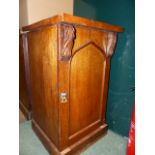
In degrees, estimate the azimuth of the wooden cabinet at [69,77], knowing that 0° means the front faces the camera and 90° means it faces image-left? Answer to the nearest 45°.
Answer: approximately 315°
